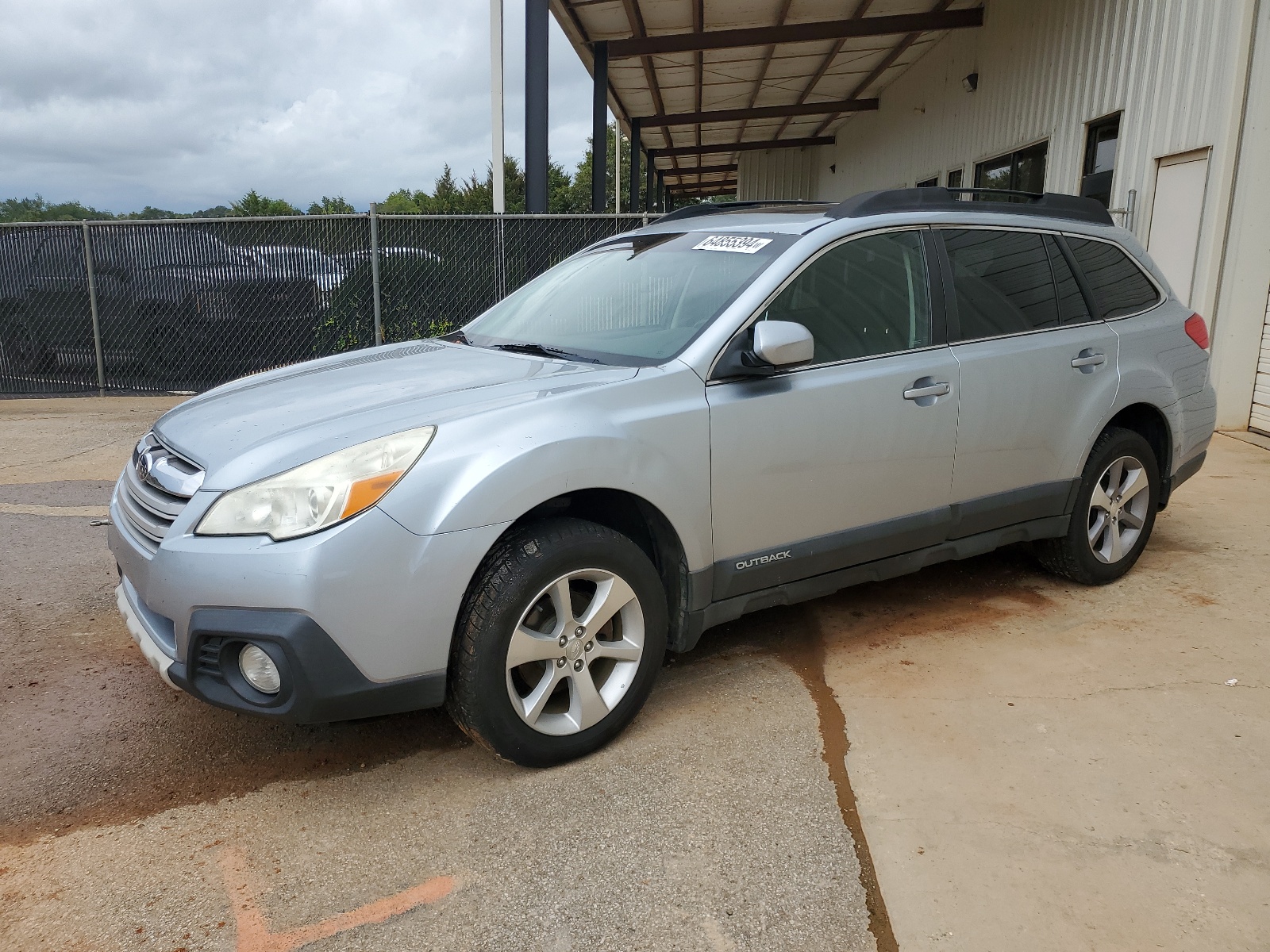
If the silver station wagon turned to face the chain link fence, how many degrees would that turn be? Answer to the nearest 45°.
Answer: approximately 90° to its right

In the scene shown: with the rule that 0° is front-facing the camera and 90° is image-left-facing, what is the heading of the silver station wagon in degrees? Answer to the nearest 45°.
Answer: approximately 45°

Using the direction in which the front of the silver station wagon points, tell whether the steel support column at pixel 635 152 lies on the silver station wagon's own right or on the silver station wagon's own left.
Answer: on the silver station wagon's own right

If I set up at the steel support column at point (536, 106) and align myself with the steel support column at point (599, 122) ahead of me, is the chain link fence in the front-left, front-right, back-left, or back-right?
back-left

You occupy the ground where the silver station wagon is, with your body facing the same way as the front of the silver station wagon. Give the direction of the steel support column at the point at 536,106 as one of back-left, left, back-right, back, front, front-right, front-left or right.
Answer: back-right

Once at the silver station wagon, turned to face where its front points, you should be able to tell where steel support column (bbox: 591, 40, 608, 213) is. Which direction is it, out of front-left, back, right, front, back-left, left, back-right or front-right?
back-right
